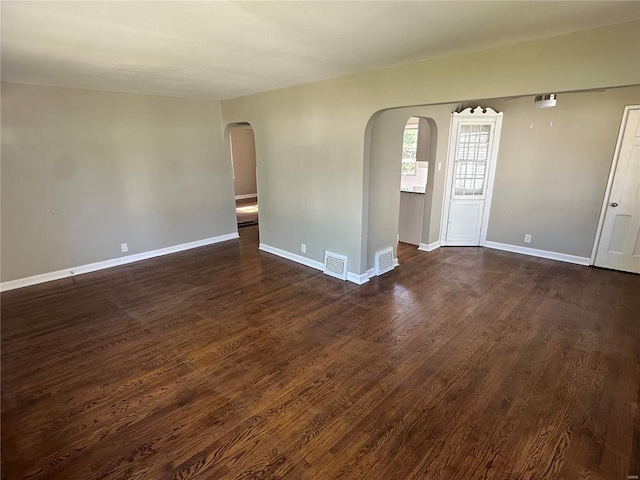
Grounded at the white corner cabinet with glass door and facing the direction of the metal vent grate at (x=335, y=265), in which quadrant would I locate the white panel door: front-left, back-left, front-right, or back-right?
back-left

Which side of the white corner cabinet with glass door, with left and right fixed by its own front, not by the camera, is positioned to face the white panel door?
left

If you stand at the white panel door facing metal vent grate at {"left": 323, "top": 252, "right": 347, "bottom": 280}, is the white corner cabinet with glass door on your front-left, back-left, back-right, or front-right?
front-right

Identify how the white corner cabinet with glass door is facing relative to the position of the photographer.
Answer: facing the viewer

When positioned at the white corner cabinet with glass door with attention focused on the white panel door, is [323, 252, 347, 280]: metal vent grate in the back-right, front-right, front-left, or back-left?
back-right

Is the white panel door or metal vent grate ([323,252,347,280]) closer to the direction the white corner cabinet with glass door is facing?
the metal vent grate

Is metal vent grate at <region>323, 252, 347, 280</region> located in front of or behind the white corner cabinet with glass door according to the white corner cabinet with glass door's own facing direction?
in front
